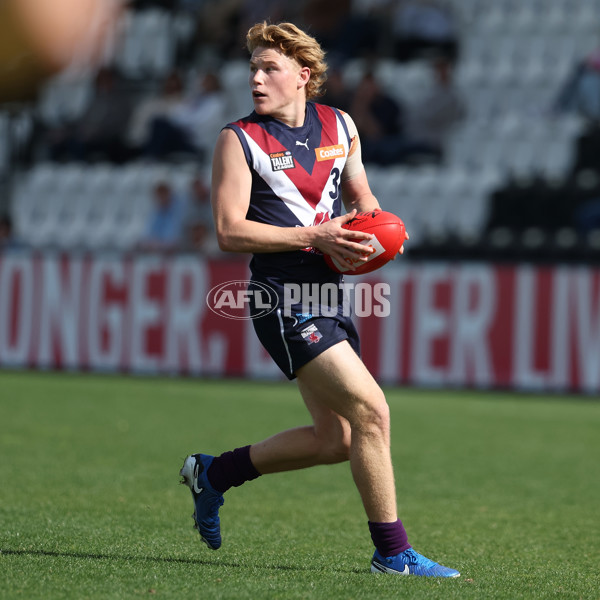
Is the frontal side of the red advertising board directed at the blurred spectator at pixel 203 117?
no

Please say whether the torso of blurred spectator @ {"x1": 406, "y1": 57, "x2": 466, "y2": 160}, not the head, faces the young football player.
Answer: yes

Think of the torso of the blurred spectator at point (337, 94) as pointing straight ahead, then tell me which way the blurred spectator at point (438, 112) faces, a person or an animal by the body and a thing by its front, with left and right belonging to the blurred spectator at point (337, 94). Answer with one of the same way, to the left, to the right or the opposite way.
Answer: the same way

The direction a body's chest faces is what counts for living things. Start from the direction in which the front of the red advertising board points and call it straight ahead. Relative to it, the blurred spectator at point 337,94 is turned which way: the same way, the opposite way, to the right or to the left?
the same way

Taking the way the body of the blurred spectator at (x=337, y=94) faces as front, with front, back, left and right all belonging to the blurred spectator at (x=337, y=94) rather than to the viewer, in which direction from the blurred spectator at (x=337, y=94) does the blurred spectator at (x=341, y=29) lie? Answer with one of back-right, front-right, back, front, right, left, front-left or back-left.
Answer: back

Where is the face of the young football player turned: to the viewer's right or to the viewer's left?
to the viewer's left

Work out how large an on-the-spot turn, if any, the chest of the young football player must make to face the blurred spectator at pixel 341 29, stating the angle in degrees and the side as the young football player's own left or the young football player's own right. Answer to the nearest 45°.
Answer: approximately 135° to the young football player's own left

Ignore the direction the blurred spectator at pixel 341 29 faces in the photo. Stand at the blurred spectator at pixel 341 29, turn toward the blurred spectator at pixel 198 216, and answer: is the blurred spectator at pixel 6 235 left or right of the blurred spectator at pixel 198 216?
right

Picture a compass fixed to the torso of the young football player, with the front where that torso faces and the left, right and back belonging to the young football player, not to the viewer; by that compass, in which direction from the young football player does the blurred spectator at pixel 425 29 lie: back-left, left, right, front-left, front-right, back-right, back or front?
back-left

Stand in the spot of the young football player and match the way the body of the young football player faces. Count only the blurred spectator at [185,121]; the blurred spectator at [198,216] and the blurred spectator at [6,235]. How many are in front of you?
0

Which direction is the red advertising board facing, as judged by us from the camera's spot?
facing the viewer

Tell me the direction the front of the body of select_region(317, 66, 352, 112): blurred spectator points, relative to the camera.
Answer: toward the camera

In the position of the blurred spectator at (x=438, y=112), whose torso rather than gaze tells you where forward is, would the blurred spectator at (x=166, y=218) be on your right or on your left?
on your right

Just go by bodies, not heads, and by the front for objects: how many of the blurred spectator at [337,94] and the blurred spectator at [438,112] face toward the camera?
2

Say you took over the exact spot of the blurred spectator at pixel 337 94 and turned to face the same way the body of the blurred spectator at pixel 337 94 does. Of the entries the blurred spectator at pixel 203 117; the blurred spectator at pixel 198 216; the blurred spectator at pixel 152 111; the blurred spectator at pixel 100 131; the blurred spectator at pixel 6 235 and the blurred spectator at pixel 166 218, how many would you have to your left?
0

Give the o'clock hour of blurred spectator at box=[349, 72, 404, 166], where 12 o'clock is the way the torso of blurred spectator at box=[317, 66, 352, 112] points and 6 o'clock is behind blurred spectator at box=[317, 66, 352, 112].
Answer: blurred spectator at box=[349, 72, 404, 166] is roughly at 10 o'clock from blurred spectator at box=[317, 66, 352, 112].
